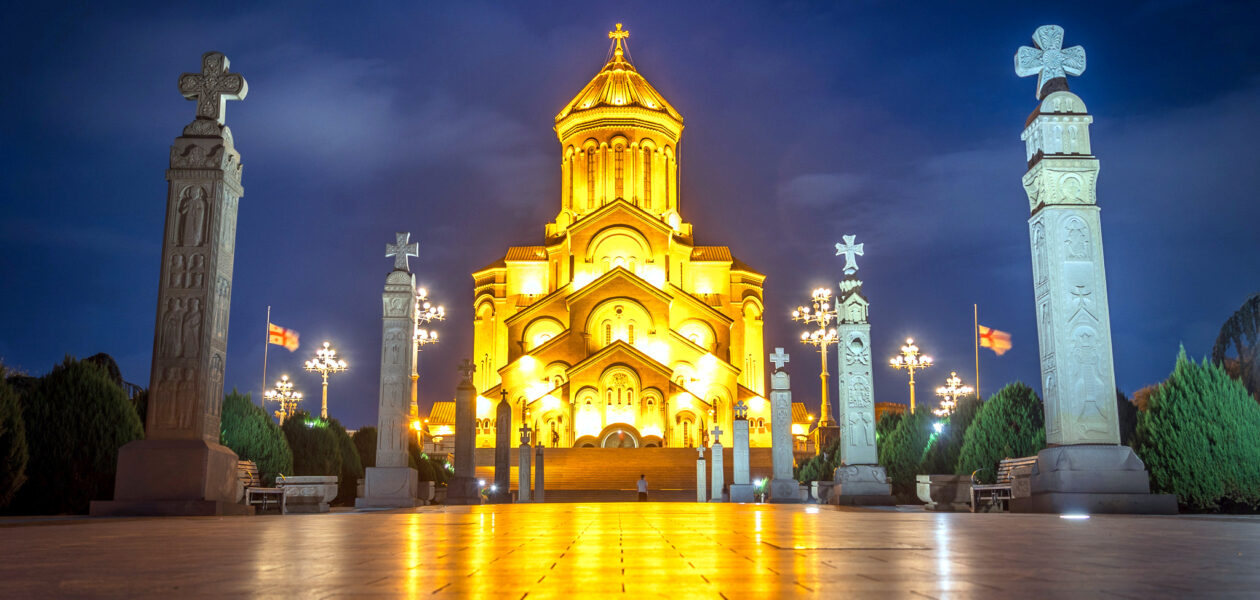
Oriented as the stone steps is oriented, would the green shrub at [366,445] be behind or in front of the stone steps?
in front

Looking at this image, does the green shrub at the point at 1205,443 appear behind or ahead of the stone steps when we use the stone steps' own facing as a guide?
ahead

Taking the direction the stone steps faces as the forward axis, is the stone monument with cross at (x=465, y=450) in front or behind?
in front

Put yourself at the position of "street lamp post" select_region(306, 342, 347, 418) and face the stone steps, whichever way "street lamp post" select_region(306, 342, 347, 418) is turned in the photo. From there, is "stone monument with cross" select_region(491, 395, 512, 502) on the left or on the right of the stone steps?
right

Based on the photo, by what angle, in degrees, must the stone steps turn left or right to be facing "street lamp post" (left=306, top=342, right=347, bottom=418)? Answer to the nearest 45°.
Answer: approximately 90° to its right

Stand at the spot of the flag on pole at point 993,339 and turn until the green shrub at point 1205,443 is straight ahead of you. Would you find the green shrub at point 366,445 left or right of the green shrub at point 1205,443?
right

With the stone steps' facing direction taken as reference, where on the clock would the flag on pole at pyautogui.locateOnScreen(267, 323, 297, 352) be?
The flag on pole is roughly at 3 o'clock from the stone steps.

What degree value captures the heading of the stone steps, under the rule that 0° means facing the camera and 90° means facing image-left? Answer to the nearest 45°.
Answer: approximately 0°

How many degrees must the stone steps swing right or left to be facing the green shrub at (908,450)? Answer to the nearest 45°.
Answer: approximately 45° to its left
